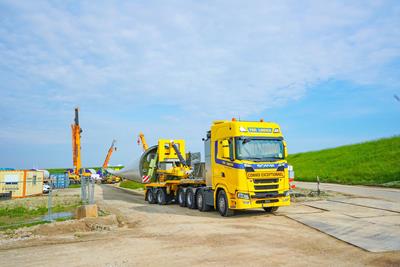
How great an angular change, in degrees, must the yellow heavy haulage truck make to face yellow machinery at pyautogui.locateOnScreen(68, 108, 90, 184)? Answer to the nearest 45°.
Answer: approximately 180°

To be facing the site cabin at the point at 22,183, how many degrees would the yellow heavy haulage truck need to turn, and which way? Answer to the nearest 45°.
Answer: approximately 180°

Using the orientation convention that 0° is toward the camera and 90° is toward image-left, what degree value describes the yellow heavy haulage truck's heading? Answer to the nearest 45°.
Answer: approximately 315°

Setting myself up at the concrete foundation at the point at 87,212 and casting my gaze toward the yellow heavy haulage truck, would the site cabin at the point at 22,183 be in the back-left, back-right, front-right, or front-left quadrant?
back-left

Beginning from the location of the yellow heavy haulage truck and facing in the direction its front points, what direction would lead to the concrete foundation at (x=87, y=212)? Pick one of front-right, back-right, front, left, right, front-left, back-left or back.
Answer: back-right
